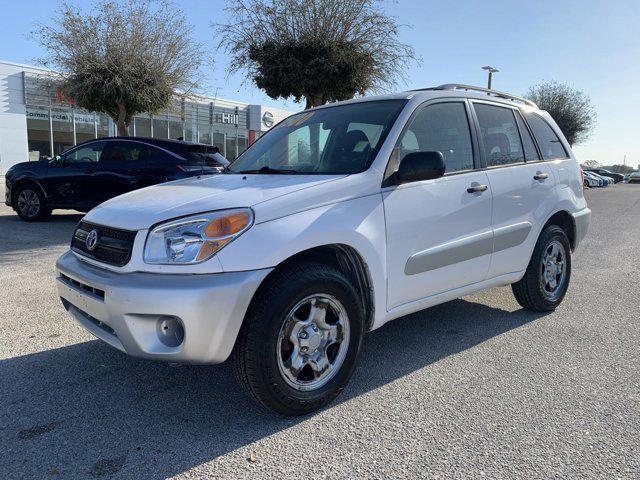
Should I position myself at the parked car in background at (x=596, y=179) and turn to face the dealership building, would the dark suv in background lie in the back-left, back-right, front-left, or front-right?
front-left

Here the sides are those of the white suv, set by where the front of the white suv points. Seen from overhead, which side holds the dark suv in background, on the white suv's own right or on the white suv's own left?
on the white suv's own right

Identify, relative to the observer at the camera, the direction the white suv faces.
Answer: facing the viewer and to the left of the viewer

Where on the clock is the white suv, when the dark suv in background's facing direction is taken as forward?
The white suv is roughly at 7 o'clock from the dark suv in background.

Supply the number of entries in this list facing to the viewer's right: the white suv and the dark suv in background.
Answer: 0

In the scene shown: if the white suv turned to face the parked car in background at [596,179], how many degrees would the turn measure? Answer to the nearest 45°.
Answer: approximately 180°

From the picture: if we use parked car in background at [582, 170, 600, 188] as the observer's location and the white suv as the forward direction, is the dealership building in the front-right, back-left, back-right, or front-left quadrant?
front-right

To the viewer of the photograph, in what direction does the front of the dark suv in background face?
facing away from the viewer and to the left of the viewer

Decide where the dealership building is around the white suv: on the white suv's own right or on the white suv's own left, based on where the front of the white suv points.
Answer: on the white suv's own right
